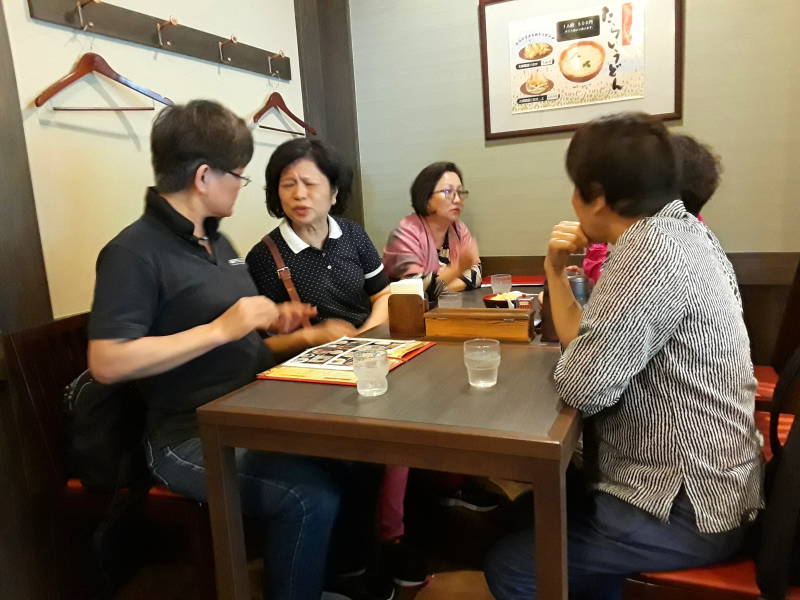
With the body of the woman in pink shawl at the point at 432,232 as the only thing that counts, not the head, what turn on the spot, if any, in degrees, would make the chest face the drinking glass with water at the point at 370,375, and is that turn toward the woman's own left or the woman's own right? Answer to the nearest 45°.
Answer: approximately 45° to the woman's own right

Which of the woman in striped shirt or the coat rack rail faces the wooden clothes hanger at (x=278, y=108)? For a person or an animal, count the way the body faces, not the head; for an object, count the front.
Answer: the woman in striped shirt

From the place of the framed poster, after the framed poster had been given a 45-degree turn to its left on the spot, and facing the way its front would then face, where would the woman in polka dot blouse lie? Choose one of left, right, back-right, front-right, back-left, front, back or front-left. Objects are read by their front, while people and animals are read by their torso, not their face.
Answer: right

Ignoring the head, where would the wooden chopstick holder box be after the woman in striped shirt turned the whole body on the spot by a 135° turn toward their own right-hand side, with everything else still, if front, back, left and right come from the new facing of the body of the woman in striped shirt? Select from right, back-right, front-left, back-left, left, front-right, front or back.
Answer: back-left

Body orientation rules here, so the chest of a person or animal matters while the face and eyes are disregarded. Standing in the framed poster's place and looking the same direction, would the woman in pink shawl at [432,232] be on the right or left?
on its right

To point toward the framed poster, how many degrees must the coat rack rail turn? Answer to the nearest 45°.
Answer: approximately 45° to its left

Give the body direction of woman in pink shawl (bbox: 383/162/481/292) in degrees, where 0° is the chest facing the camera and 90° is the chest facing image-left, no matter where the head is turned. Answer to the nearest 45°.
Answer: approximately 315°

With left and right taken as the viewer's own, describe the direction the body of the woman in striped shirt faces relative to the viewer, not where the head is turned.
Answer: facing away from the viewer and to the left of the viewer

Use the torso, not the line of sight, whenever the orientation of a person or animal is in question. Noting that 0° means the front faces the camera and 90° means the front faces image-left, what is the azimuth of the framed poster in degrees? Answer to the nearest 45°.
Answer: approximately 0°

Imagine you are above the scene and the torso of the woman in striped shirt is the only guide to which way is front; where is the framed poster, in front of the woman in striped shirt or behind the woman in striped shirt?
in front

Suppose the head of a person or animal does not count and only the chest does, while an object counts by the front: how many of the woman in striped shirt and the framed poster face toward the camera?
1

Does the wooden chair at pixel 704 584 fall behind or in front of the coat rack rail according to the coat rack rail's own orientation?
in front

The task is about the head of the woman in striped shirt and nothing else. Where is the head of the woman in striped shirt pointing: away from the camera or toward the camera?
away from the camera

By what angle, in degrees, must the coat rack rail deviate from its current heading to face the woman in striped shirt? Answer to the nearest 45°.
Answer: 0° — it already faces them
